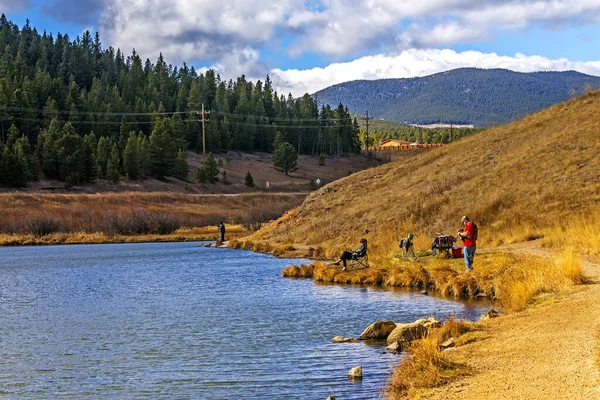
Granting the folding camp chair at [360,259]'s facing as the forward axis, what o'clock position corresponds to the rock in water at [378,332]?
The rock in water is roughly at 9 o'clock from the folding camp chair.

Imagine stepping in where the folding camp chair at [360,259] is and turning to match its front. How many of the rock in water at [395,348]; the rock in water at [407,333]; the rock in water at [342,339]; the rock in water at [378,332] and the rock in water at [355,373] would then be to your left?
5

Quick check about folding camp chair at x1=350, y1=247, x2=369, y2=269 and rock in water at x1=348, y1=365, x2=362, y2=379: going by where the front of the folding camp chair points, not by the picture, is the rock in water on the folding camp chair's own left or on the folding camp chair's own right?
on the folding camp chair's own left

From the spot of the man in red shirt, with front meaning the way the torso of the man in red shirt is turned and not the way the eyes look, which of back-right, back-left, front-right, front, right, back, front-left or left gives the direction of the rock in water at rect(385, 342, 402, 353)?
left

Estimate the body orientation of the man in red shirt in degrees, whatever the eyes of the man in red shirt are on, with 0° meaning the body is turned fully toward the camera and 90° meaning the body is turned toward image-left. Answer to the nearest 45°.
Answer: approximately 90°

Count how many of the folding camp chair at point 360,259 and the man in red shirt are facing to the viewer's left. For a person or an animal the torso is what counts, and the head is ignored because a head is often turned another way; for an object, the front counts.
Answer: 2

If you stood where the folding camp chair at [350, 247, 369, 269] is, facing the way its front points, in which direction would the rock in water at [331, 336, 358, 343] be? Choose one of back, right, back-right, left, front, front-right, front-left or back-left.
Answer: left

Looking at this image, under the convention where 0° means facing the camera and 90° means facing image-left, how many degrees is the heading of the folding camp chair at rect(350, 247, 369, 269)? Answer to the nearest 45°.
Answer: approximately 90°
